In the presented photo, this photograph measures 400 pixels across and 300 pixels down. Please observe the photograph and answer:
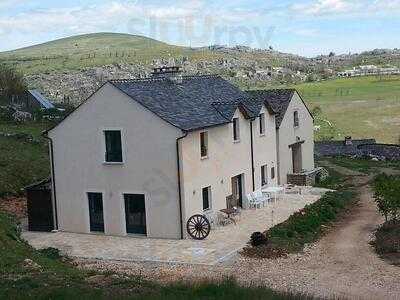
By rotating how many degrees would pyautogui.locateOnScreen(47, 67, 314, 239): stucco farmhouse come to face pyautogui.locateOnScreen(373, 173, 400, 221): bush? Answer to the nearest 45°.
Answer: approximately 45° to its left

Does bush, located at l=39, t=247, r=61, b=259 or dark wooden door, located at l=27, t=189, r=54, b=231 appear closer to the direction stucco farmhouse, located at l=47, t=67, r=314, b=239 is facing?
the bush

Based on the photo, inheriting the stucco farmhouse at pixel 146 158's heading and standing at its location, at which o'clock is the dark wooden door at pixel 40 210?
The dark wooden door is roughly at 5 o'clock from the stucco farmhouse.

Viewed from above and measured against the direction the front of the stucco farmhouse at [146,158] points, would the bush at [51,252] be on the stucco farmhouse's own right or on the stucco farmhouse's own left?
on the stucco farmhouse's own right

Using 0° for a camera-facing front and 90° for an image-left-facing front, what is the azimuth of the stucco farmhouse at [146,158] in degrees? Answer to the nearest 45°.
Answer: approximately 315°

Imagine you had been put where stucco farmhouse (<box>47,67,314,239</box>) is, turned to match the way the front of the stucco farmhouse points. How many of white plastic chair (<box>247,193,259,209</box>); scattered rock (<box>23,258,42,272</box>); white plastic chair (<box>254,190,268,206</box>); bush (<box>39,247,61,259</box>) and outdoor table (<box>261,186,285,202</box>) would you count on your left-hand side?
3

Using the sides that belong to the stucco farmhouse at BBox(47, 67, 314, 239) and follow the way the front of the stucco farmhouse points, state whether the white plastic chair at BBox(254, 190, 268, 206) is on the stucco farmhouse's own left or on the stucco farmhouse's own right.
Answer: on the stucco farmhouse's own left

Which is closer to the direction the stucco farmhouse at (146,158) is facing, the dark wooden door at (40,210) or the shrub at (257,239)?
the shrub

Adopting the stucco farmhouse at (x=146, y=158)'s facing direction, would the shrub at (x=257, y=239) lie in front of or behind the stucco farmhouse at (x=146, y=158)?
in front

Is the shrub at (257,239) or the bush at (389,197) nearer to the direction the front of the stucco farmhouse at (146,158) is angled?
the shrub
